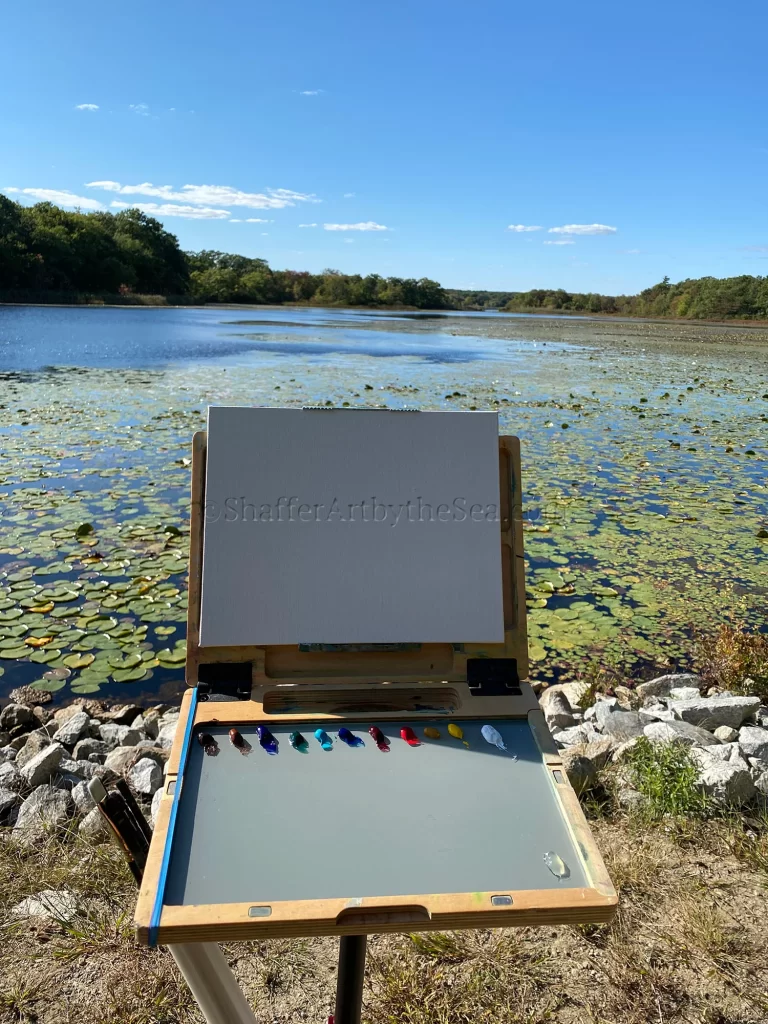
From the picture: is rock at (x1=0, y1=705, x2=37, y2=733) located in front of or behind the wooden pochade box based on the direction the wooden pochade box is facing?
behind

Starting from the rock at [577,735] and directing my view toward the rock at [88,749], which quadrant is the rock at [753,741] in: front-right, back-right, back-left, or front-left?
back-left

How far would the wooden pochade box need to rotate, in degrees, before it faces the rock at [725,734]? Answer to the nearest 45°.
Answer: approximately 135° to its left

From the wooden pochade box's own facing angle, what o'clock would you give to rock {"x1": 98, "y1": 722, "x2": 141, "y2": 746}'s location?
The rock is roughly at 5 o'clock from the wooden pochade box.

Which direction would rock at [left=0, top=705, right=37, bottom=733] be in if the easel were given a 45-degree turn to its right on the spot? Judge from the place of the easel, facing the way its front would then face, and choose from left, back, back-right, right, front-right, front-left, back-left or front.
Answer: right

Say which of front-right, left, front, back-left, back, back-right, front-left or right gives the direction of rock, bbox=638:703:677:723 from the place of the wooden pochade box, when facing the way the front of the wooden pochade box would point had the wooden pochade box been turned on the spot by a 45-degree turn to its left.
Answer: left

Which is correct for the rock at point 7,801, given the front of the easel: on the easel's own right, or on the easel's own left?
on the easel's own right

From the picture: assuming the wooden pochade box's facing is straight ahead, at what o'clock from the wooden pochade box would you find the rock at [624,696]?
The rock is roughly at 7 o'clock from the wooden pochade box.

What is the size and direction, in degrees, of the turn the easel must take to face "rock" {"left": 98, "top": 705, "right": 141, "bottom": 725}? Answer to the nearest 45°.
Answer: approximately 135° to its right

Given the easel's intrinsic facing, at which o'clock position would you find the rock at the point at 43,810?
The rock is roughly at 4 o'clock from the easel.

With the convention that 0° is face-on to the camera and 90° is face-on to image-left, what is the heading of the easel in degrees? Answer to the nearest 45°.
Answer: approximately 0°

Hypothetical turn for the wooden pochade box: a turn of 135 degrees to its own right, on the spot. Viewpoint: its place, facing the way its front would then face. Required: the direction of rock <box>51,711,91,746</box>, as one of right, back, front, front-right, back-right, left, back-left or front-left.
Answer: front
